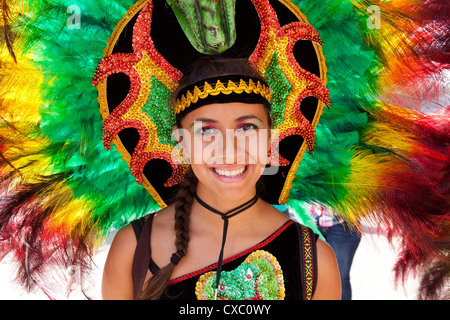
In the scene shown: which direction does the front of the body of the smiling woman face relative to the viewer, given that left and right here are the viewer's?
facing the viewer
